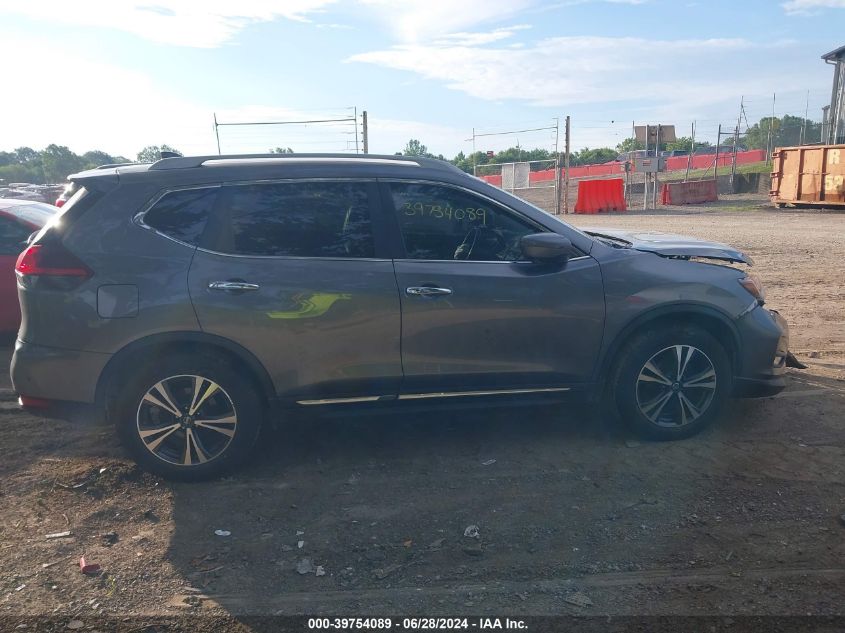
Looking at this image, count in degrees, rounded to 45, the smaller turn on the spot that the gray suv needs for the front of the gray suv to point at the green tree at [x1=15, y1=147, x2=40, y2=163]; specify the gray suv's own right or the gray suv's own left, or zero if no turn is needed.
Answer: approximately 135° to the gray suv's own left

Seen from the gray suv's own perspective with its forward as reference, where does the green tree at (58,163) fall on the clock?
The green tree is roughly at 8 o'clock from the gray suv.

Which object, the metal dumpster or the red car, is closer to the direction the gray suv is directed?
the metal dumpster

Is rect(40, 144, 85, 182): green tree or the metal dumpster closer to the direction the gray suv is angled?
the metal dumpster

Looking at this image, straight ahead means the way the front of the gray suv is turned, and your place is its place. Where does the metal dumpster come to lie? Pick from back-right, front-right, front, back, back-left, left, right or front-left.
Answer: front-left

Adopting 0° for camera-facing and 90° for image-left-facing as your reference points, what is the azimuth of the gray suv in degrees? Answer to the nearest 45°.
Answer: approximately 270°

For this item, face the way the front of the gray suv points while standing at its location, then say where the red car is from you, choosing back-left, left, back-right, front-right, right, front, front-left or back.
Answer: back-left

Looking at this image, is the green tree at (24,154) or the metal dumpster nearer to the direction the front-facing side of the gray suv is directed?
the metal dumpster
